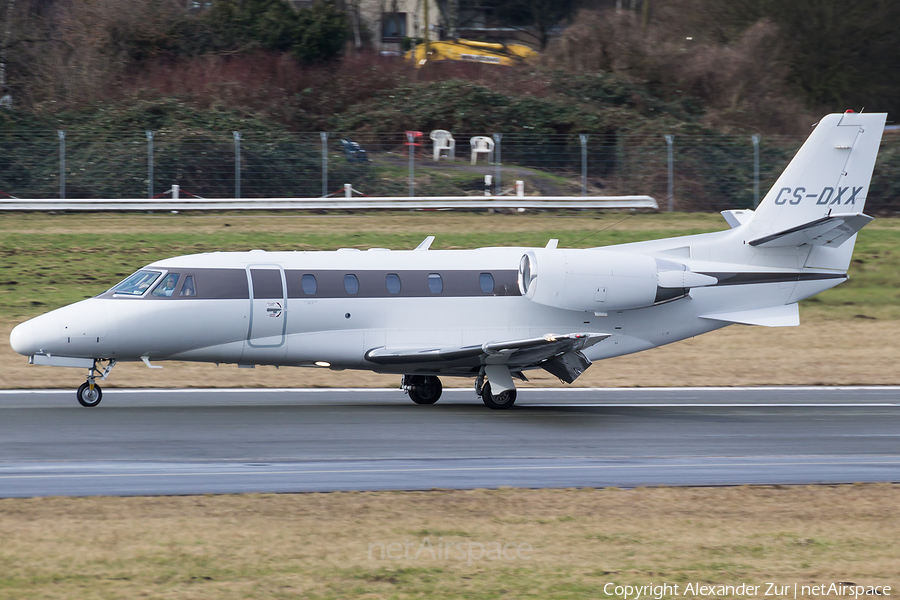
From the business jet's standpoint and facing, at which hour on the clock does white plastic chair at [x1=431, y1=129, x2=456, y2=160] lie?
The white plastic chair is roughly at 3 o'clock from the business jet.

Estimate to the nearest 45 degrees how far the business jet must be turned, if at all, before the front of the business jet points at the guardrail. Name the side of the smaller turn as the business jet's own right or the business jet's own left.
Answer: approximately 90° to the business jet's own right

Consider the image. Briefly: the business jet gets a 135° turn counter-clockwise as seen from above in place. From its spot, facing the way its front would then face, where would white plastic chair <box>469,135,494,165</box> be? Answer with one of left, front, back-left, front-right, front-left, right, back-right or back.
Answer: back-left

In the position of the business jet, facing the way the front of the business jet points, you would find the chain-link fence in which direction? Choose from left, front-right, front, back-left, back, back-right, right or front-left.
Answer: right

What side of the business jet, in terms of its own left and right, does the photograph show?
left
